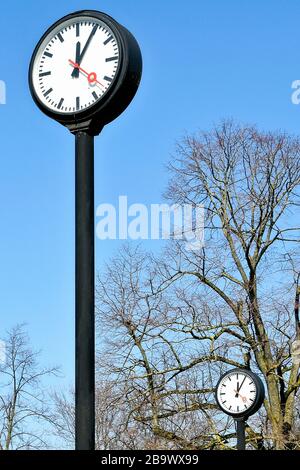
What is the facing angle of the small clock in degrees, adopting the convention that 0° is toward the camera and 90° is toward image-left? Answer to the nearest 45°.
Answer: approximately 45°

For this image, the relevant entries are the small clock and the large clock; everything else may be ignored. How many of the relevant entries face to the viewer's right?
0

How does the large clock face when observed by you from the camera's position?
facing the viewer and to the left of the viewer

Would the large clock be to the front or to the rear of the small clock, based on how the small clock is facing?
to the front

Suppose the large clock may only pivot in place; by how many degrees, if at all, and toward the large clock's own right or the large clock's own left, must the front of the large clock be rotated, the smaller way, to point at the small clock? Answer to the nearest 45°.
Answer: approximately 135° to the large clock's own right

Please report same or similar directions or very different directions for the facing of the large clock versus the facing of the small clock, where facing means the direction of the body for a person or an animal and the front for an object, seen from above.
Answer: same or similar directions
